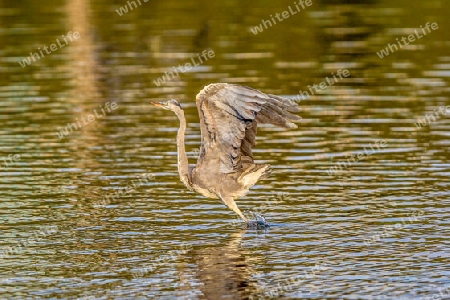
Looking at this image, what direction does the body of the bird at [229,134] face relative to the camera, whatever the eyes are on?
to the viewer's left
